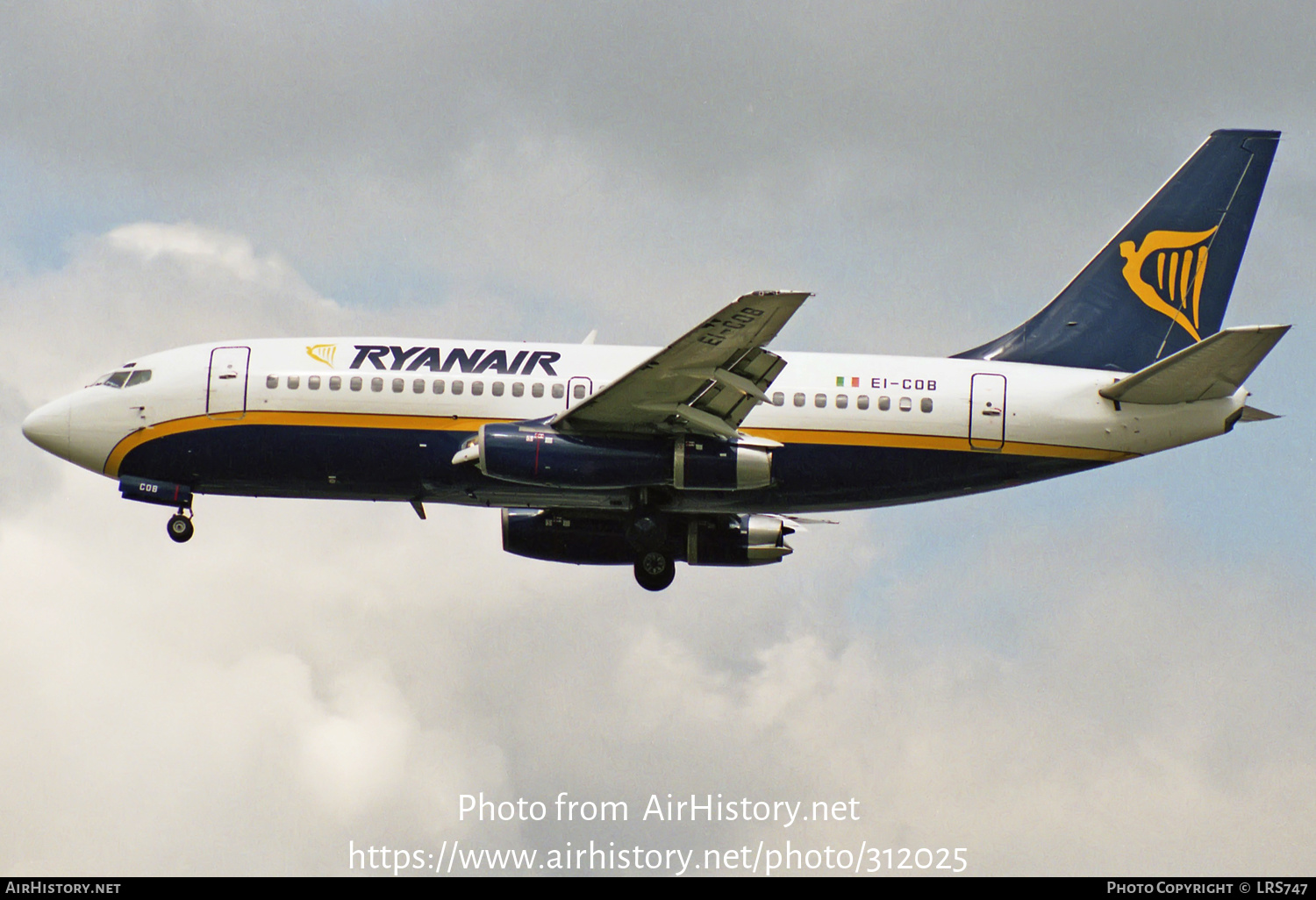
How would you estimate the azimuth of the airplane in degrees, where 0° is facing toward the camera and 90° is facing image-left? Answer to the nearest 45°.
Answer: approximately 90°
